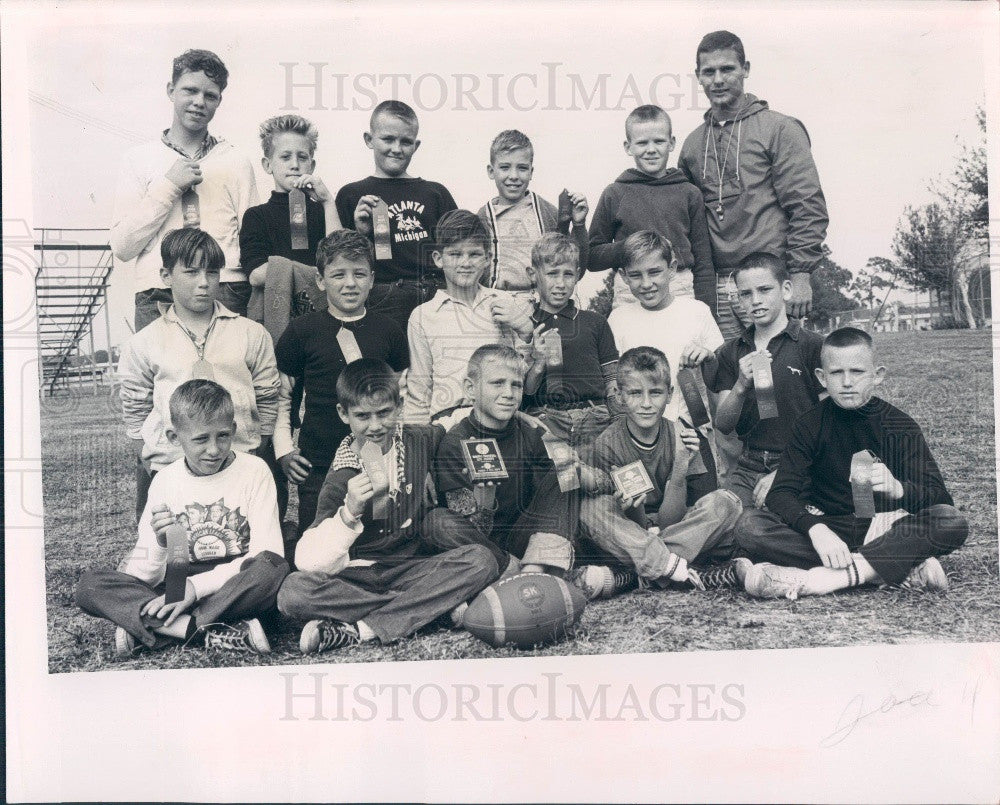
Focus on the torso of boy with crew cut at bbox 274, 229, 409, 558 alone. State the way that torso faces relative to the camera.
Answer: toward the camera

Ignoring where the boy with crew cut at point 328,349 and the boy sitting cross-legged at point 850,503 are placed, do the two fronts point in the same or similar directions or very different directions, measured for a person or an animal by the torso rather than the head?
same or similar directions

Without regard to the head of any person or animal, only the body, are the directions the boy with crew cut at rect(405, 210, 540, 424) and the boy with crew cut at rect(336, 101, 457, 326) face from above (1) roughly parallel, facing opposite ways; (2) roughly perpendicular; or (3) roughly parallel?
roughly parallel

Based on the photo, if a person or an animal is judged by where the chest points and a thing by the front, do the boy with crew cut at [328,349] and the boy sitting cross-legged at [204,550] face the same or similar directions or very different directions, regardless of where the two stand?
same or similar directions

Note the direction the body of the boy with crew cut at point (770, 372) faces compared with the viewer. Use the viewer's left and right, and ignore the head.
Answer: facing the viewer and to the left of the viewer

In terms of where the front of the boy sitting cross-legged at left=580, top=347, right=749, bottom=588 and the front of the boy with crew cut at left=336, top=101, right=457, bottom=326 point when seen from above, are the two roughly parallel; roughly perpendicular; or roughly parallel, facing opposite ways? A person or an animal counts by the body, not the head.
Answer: roughly parallel

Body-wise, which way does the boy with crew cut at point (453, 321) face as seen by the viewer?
toward the camera

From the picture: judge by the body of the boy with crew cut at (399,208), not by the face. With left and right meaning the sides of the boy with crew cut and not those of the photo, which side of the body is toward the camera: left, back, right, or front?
front

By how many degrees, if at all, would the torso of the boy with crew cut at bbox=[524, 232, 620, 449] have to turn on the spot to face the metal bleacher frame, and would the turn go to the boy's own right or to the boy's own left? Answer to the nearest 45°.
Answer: approximately 90° to the boy's own right

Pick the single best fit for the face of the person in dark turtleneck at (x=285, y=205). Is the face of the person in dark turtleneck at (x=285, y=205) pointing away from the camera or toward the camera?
toward the camera

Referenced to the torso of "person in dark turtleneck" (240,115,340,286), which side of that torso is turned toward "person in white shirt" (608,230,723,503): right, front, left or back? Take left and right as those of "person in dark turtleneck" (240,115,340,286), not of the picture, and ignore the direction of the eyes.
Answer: left
